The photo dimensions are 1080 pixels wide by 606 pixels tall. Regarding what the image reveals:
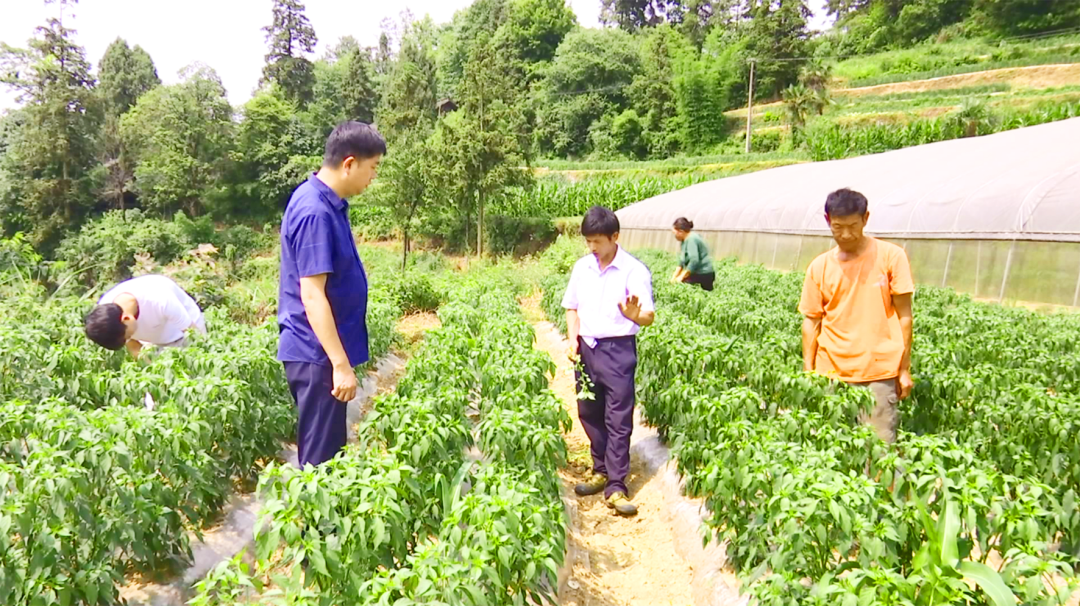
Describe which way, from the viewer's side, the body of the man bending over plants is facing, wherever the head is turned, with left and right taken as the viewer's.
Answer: facing the viewer and to the left of the viewer

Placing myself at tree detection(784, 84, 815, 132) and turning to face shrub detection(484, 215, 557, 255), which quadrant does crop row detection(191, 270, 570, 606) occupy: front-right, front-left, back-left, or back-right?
front-left

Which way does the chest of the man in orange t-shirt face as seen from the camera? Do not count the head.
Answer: toward the camera

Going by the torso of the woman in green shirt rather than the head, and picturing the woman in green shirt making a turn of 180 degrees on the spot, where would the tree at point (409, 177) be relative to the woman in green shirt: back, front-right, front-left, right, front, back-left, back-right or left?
back-left

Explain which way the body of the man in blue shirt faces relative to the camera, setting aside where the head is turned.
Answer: to the viewer's right

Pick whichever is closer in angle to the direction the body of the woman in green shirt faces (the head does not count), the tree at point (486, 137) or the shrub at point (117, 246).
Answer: the shrub

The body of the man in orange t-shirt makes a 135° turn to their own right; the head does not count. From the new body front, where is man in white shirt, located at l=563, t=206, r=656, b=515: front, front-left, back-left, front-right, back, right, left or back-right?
front-left

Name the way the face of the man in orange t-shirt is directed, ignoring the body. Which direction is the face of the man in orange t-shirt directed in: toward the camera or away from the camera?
toward the camera

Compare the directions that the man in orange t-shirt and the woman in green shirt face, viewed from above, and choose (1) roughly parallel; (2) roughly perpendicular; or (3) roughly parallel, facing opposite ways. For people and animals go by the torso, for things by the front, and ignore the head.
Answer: roughly perpendicular

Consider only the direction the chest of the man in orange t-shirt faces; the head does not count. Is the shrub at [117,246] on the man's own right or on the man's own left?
on the man's own right

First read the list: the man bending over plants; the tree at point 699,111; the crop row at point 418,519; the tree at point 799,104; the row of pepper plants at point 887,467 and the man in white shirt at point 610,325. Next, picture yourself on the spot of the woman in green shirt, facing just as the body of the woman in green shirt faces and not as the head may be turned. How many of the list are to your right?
2

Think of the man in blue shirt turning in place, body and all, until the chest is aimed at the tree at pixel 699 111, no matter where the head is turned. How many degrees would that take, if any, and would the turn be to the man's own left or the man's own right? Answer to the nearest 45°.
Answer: approximately 45° to the man's own left

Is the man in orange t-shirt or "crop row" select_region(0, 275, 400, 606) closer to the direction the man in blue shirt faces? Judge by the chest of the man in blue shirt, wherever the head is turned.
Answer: the man in orange t-shirt
